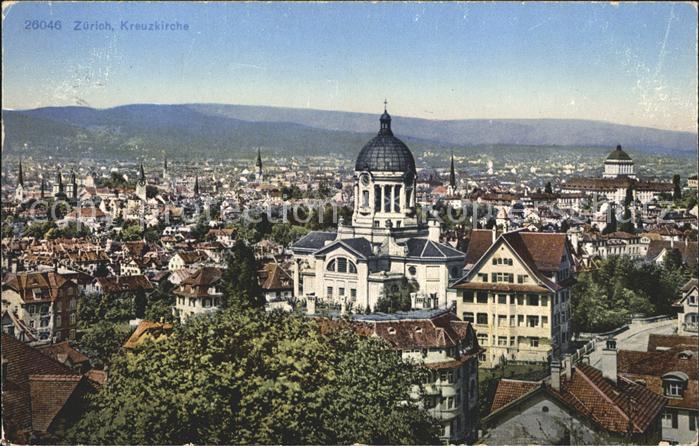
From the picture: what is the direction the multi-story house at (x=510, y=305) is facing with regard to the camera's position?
facing the viewer and to the left of the viewer

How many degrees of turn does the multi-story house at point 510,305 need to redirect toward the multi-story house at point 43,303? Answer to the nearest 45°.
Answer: approximately 45° to its right

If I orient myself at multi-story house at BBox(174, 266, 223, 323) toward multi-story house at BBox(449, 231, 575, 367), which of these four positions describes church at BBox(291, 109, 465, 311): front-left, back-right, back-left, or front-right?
front-left

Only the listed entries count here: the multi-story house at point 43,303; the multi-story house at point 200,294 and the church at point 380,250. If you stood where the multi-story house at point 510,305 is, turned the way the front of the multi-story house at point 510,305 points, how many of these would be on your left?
0

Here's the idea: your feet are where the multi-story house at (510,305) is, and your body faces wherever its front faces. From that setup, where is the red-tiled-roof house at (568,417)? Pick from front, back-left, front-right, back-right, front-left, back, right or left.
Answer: front-left

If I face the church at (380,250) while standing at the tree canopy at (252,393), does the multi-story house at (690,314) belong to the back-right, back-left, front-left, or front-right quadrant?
front-right

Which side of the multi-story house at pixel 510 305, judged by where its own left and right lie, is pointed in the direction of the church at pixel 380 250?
right

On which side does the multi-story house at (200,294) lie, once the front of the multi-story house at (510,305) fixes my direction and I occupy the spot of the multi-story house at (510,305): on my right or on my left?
on my right

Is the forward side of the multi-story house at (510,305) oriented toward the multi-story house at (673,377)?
no

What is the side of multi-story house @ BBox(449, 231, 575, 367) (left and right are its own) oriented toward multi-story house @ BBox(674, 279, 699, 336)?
left

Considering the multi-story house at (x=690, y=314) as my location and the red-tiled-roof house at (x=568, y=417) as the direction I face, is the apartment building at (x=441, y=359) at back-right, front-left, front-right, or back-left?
front-right
